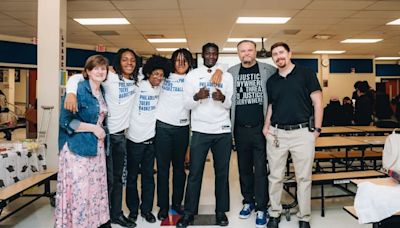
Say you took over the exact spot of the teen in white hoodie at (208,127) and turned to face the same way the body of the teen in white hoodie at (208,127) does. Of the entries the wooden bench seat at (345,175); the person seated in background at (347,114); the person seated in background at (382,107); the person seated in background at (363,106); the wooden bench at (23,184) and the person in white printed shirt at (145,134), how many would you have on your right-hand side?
2

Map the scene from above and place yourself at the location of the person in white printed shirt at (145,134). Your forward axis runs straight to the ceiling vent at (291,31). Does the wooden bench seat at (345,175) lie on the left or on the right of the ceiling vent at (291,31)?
right

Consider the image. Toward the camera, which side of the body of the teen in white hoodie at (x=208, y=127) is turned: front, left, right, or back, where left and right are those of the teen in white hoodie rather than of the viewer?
front

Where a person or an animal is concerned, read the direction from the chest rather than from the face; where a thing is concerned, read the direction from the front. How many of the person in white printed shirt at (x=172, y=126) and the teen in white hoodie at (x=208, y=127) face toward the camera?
2

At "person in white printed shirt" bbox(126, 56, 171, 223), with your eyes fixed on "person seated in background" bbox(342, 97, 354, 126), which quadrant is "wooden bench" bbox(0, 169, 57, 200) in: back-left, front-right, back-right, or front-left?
back-left
